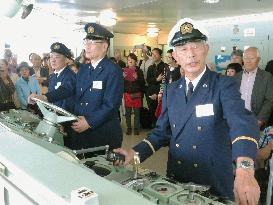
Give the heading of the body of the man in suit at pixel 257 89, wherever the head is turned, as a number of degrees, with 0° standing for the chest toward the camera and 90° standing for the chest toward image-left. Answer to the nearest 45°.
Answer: approximately 45°

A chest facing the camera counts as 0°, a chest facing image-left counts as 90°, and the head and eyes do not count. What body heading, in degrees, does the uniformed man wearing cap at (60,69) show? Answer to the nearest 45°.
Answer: approximately 45°

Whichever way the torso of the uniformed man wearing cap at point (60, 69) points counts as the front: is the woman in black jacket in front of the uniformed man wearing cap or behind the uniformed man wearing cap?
behind
